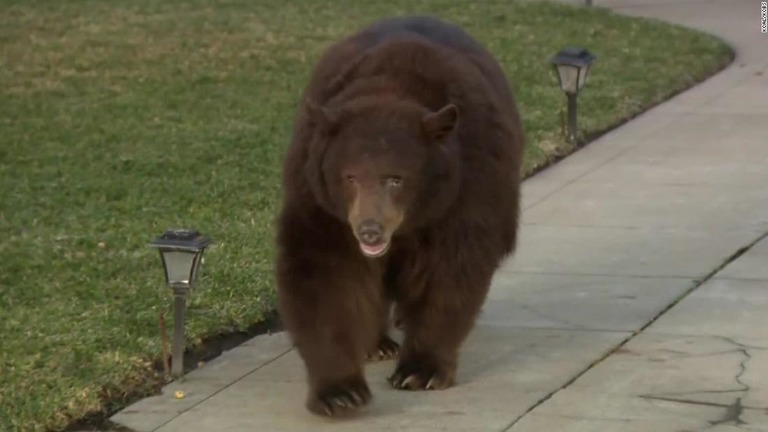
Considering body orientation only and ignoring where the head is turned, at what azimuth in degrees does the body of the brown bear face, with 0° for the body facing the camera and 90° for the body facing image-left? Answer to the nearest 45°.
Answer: approximately 0°

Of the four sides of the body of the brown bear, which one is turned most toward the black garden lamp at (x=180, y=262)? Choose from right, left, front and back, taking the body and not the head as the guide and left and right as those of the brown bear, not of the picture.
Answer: right

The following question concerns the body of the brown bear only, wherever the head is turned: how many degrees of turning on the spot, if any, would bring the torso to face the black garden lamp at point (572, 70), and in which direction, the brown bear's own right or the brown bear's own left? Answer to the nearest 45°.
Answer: approximately 180°
